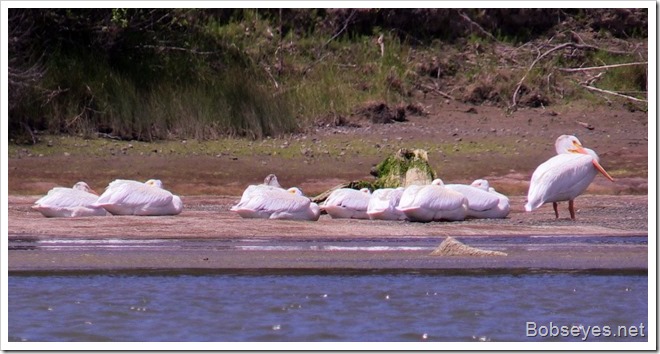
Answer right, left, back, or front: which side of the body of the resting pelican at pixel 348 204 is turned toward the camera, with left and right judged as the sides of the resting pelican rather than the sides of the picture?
right

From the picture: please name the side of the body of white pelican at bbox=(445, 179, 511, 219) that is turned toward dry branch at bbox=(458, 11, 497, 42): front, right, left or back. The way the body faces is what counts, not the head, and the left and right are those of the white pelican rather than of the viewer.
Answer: left

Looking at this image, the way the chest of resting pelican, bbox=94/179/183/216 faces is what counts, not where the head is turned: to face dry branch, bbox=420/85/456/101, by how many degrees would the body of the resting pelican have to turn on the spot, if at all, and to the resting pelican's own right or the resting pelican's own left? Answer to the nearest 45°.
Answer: approximately 45° to the resting pelican's own left

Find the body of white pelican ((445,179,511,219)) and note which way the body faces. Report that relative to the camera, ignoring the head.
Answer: to the viewer's right

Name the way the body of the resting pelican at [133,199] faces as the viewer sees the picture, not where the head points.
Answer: to the viewer's right

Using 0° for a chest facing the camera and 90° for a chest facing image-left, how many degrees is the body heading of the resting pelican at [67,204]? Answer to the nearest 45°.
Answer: approximately 270°

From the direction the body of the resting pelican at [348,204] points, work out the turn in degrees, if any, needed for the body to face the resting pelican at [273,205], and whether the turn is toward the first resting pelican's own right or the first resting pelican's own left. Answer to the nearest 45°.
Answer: approximately 135° to the first resting pelican's own right

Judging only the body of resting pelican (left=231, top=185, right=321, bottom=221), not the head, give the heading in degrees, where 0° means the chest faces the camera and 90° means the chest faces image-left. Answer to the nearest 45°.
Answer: approximately 270°

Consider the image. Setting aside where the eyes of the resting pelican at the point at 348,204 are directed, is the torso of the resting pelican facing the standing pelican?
yes

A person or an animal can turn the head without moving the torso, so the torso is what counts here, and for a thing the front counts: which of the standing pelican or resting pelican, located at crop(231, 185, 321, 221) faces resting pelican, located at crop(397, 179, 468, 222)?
resting pelican, located at crop(231, 185, 321, 221)

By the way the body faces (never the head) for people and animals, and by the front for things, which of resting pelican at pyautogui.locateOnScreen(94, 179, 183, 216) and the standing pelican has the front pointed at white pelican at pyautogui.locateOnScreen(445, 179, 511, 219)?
the resting pelican
